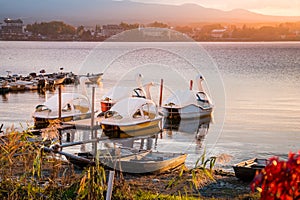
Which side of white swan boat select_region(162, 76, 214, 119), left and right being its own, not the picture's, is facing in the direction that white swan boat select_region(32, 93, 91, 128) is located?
back

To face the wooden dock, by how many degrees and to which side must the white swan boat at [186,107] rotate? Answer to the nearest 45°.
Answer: approximately 180°

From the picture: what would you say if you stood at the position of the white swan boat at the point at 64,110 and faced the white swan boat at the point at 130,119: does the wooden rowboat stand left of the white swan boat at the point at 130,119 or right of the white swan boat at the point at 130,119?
right

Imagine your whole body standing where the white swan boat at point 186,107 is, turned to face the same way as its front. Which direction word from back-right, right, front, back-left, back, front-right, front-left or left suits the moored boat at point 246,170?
back-right

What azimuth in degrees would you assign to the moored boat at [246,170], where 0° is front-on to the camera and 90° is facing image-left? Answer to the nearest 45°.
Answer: approximately 225°

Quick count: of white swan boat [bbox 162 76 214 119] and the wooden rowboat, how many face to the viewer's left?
0

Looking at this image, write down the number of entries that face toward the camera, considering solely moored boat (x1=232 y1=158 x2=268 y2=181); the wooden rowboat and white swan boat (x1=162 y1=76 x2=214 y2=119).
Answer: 0

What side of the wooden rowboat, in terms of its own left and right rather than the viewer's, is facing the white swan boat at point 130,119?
left

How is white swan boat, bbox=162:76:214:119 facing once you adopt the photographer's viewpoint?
facing away from the viewer and to the right of the viewer

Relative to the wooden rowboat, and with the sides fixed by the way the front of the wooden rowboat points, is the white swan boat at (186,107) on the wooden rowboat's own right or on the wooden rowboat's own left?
on the wooden rowboat's own left

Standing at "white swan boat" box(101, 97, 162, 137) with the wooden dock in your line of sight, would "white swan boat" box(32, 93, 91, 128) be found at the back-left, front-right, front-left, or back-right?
front-right
